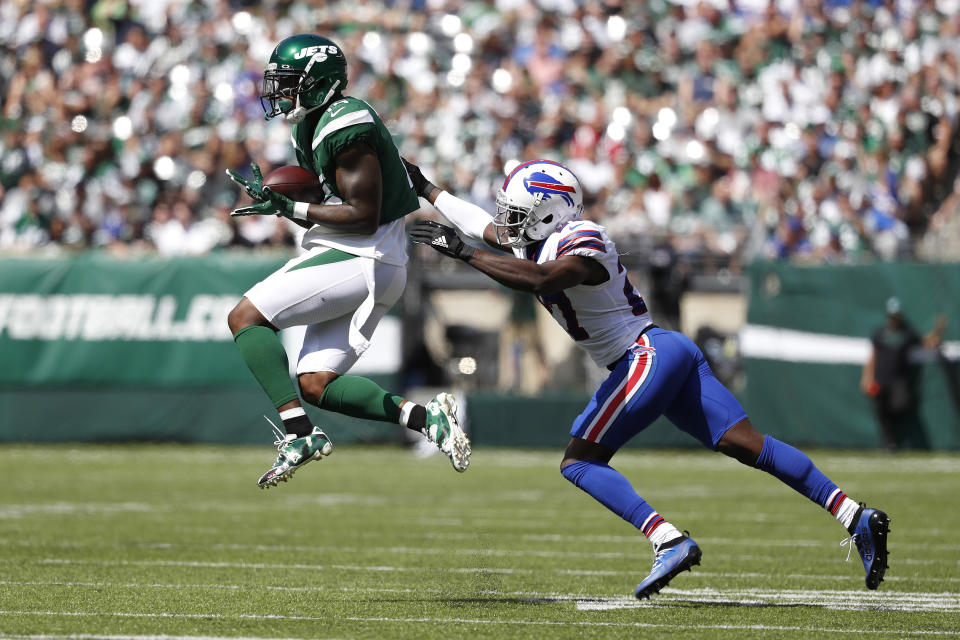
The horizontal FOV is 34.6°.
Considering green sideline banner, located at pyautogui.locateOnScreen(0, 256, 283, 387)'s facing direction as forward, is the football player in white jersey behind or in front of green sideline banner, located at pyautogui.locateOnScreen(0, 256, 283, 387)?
in front

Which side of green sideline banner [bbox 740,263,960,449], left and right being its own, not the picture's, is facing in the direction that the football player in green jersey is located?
front

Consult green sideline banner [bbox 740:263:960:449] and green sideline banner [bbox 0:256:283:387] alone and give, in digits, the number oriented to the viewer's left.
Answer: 0

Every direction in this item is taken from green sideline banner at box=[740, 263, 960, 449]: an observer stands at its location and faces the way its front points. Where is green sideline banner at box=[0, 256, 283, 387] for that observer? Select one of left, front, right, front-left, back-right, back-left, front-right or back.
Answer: right

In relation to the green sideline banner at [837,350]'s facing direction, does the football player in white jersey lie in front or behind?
in front

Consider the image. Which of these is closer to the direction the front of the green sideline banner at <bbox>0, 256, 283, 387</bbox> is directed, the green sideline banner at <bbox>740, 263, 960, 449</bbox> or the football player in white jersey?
the football player in white jersey

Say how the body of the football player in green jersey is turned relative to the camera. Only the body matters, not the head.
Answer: to the viewer's left

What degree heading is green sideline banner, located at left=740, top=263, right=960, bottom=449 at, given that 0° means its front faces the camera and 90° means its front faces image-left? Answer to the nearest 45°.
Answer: approximately 0°

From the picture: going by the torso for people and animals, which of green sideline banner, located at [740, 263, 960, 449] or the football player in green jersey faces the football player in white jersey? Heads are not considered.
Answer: the green sideline banner

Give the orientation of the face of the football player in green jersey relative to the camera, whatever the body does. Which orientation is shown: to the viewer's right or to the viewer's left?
to the viewer's left

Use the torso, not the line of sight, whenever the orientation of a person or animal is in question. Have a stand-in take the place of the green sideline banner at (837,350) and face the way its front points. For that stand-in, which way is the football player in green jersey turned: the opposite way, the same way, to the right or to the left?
to the right
